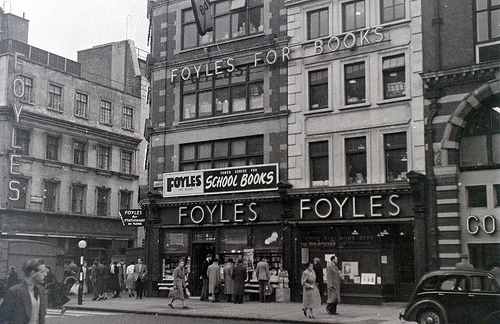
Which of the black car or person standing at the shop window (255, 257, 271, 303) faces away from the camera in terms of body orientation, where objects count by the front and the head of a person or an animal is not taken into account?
the person standing at the shop window

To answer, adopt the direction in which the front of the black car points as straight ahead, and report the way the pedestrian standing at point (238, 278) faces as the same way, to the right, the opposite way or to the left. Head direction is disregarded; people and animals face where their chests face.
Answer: to the left

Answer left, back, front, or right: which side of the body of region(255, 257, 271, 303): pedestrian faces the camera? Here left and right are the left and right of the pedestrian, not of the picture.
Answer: back

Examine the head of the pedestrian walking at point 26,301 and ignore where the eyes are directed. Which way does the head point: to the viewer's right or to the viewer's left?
to the viewer's right

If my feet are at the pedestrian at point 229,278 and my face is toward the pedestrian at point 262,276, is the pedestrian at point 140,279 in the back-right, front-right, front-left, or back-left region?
back-left
